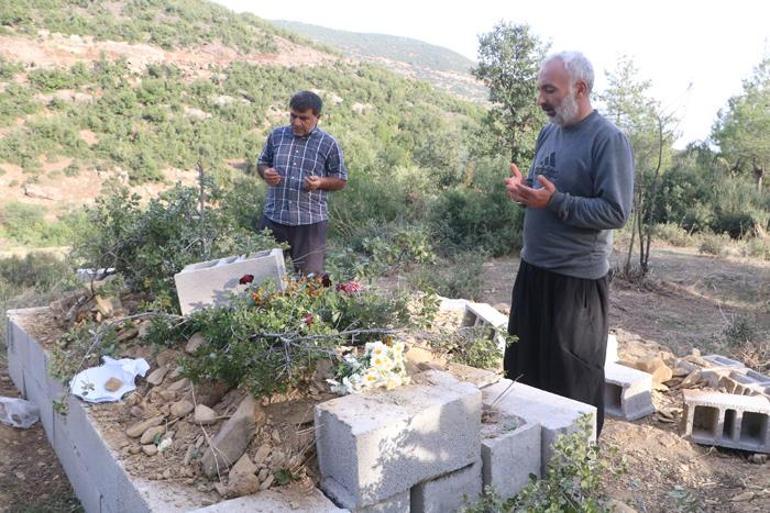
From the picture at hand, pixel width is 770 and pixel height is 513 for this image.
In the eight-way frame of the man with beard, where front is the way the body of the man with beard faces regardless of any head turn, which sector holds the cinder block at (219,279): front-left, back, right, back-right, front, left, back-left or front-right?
front-right

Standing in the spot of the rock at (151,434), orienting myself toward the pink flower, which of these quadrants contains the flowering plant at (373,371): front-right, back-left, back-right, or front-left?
front-right

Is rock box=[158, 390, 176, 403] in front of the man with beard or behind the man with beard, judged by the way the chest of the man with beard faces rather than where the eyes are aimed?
in front

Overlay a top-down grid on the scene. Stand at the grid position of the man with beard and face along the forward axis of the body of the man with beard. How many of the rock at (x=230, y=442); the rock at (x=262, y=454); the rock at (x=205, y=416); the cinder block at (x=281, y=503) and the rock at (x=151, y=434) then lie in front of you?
5

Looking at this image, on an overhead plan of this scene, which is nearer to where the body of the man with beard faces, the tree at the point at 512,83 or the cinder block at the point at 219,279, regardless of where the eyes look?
the cinder block

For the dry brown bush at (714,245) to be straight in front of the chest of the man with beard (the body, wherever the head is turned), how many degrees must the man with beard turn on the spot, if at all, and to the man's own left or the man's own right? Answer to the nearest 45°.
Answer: approximately 135° to the man's own right

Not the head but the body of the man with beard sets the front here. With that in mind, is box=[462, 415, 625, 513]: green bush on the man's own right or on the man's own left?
on the man's own left

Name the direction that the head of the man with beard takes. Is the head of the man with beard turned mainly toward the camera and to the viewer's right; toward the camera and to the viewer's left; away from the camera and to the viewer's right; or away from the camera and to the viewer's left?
toward the camera and to the viewer's left

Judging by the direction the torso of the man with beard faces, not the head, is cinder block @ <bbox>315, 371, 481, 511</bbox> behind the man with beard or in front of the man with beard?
in front

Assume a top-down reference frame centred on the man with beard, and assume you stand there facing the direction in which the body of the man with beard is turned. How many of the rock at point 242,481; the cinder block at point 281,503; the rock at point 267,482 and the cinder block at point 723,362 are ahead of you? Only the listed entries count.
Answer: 3

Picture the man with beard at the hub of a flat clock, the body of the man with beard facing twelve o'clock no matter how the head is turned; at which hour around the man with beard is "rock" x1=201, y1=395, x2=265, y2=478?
The rock is roughly at 12 o'clock from the man with beard.

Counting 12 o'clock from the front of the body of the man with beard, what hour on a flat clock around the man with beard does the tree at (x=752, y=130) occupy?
The tree is roughly at 5 o'clock from the man with beard.

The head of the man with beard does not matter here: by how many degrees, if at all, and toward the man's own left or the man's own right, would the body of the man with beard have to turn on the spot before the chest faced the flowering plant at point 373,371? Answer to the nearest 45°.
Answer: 0° — they already face it

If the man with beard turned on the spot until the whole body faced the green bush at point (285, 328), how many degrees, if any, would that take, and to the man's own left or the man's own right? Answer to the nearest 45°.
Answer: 0° — they already face it

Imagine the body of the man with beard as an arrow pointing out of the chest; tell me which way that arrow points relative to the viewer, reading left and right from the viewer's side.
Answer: facing the viewer and to the left of the viewer

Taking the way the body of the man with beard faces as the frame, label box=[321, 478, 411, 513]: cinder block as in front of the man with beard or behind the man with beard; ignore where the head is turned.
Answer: in front

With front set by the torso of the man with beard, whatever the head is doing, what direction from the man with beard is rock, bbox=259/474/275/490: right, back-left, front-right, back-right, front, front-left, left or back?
front
